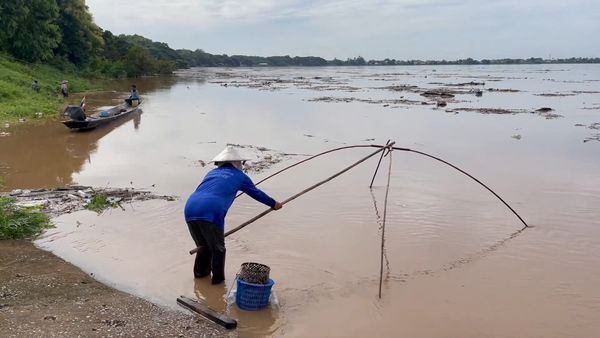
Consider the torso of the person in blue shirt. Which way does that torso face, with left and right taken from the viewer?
facing away from the viewer and to the right of the viewer

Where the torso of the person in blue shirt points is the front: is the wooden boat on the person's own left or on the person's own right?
on the person's own left

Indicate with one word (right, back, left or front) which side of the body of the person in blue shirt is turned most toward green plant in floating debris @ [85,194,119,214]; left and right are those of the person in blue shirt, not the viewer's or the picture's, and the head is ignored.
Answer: left

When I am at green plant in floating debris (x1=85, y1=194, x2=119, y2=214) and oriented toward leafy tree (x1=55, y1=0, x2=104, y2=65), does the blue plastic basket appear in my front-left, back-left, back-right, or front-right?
back-right

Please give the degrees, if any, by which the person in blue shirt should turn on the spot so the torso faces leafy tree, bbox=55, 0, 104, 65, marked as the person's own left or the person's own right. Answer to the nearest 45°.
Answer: approximately 45° to the person's own left
